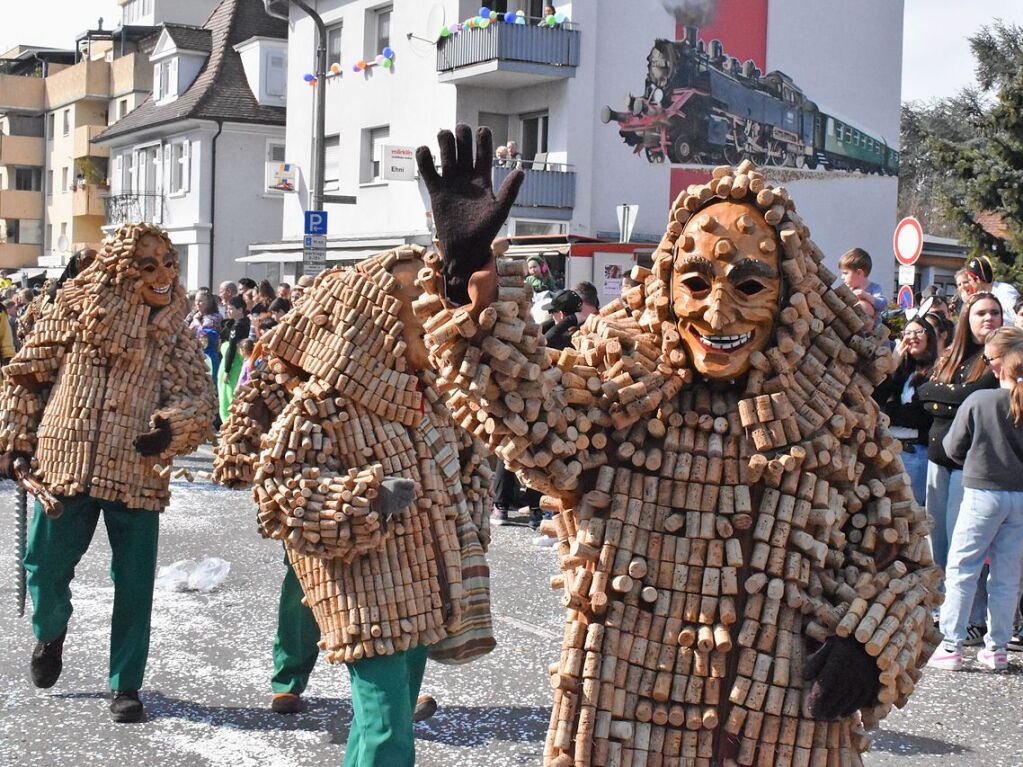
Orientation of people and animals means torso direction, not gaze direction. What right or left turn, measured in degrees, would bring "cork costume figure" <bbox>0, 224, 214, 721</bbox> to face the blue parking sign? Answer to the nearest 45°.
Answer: approximately 180°

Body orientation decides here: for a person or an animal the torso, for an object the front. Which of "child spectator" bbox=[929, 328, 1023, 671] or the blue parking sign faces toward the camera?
the blue parking sign

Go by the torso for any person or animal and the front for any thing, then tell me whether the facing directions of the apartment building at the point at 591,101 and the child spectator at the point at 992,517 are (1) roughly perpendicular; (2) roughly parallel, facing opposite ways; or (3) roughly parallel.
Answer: roughly perpendicular

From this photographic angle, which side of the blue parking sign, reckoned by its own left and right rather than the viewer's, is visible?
front

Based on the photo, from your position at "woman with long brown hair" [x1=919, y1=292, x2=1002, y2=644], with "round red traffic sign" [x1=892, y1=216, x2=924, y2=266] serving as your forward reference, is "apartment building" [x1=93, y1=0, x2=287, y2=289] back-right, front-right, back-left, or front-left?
front-left

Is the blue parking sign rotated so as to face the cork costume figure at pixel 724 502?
yes

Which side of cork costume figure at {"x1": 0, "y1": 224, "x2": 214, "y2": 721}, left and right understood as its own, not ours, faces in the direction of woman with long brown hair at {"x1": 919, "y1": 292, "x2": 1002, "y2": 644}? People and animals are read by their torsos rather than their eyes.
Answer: left

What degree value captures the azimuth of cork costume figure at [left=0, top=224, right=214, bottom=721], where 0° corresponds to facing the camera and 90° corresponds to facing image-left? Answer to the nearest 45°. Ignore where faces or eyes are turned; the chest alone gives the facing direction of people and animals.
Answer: approximately 0°

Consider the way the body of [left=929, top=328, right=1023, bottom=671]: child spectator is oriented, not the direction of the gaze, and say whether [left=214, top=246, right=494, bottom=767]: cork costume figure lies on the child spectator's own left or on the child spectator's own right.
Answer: on the child spectator's own left

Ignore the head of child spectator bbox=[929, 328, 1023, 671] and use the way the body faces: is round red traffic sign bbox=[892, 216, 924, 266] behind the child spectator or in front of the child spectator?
in front

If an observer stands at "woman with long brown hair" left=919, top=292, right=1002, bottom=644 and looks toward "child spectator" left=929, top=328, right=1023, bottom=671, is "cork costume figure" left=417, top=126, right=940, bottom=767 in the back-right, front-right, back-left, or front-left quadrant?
front-right

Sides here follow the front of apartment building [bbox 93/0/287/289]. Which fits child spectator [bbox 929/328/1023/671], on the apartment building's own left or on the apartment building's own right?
on the apartment building's own left

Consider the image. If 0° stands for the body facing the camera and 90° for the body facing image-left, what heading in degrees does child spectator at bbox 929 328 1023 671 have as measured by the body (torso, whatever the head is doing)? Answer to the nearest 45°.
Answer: approximately 135°

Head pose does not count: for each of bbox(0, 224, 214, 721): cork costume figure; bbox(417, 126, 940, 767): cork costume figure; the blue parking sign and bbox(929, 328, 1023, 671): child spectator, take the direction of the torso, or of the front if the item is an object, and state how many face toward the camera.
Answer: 3

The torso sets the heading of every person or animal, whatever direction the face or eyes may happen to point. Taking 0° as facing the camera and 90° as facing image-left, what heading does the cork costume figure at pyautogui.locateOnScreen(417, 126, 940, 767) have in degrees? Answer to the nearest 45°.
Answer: approximately 0°

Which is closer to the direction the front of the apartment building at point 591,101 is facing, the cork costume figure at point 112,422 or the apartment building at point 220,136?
the cork costume figure
